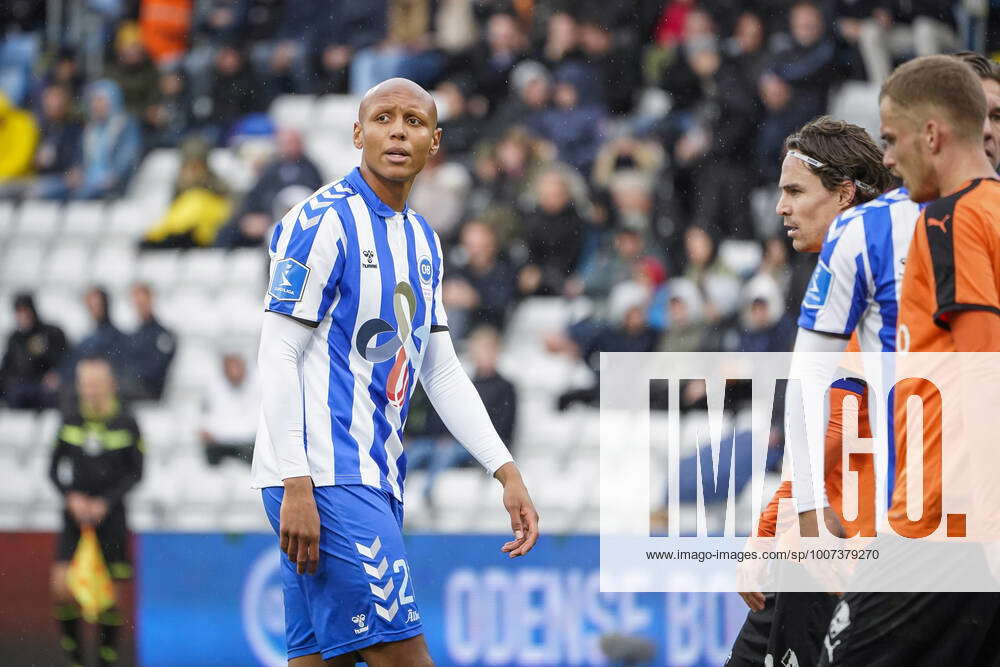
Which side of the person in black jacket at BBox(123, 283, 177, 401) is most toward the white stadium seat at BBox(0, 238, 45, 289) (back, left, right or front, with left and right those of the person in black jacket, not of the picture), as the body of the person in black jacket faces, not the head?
right

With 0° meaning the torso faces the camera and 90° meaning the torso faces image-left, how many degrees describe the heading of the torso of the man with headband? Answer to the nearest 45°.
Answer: approximately 90°

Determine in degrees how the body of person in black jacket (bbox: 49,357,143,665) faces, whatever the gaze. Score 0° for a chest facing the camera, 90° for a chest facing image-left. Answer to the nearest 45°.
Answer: approximately 0°

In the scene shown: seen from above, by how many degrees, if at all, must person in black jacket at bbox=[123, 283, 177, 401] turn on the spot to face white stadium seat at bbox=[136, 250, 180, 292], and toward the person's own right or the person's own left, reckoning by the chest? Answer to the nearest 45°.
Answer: approximately 135° to the person's own right

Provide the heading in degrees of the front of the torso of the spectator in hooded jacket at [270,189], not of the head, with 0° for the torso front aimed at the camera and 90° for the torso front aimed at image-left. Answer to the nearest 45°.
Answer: approximately 0°

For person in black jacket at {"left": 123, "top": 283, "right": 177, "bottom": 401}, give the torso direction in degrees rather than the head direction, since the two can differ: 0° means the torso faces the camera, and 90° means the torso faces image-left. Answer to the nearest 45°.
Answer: approximately 45°

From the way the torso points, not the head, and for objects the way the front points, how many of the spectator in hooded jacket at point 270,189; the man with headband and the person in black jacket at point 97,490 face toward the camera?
2
